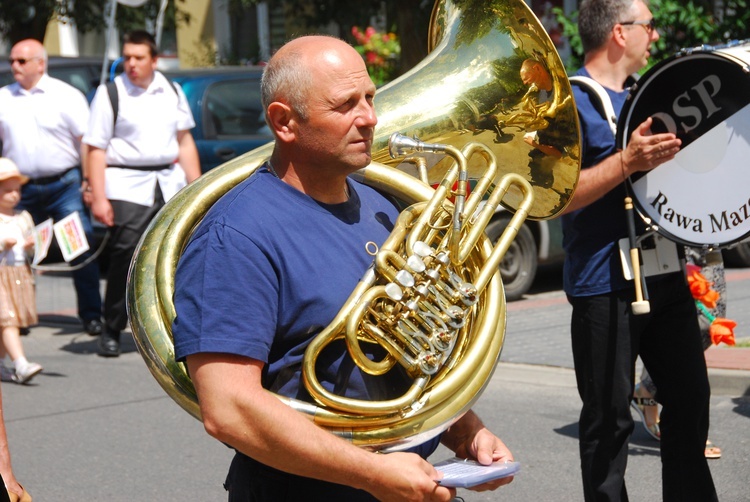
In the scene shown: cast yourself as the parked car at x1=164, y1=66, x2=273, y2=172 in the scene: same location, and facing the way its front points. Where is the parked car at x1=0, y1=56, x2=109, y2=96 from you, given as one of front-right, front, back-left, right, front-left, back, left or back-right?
back-left

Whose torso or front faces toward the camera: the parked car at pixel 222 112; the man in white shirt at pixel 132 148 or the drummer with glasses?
the man in white shirt

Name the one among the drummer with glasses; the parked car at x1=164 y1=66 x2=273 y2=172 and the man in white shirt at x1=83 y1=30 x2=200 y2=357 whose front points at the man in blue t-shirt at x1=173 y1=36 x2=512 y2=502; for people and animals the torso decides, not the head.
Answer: the man in white shirt

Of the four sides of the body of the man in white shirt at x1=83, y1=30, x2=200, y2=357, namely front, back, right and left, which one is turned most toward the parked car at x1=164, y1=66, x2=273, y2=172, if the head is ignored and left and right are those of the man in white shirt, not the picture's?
back

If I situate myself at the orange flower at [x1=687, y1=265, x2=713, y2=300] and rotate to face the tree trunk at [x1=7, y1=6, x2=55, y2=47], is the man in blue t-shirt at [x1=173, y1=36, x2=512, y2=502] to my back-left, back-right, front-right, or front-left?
back-left

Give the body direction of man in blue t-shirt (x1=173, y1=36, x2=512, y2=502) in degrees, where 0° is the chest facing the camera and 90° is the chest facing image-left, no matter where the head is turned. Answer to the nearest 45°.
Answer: approximately 315°

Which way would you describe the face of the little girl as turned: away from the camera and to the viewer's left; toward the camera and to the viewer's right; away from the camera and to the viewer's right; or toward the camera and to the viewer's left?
toward the camera and to the viewer's right

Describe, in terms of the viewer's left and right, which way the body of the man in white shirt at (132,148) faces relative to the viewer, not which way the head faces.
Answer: facing the viewer

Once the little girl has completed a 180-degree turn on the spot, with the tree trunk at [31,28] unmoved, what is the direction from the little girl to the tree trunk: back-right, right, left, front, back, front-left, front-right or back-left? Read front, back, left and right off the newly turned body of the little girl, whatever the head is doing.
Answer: front-right
